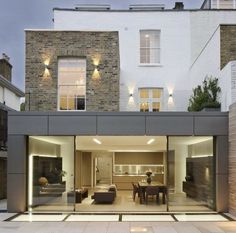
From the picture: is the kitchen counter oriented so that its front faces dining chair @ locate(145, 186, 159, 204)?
yes

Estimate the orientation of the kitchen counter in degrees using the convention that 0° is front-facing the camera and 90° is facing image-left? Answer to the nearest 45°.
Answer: approximately 0°

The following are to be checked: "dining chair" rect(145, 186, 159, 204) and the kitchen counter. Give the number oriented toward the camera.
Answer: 1

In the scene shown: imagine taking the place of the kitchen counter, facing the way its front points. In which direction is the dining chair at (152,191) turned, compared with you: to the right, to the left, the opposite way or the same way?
the opposite way

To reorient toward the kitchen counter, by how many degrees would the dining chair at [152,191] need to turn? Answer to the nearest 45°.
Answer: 0° — it already faces it

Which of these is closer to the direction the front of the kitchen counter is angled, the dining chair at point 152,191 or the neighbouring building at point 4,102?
the dining chair

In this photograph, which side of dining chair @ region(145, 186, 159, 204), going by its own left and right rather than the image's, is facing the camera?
back
